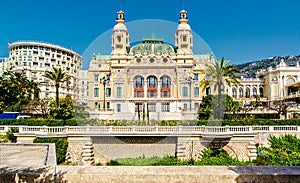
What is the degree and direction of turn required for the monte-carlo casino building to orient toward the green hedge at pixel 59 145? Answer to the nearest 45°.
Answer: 0° — it already faces it

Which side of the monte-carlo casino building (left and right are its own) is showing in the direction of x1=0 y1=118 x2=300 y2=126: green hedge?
front

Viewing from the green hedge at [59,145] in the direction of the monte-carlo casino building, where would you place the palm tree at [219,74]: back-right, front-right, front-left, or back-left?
front-right

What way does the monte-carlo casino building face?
toward the camera

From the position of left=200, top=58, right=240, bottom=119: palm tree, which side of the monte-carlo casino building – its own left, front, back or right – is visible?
front

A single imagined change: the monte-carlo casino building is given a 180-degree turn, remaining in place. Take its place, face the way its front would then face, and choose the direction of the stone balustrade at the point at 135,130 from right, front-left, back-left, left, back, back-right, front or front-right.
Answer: back
